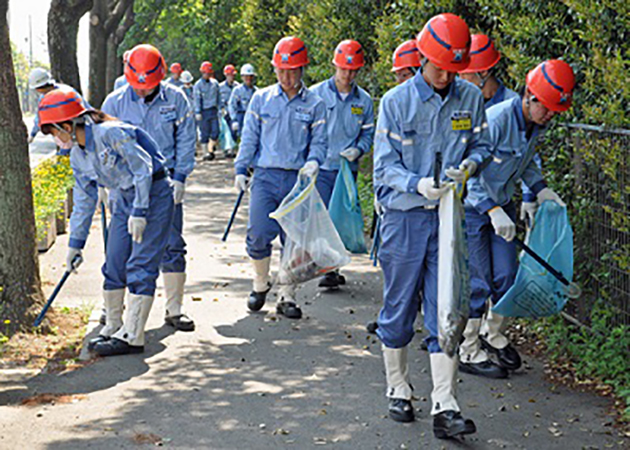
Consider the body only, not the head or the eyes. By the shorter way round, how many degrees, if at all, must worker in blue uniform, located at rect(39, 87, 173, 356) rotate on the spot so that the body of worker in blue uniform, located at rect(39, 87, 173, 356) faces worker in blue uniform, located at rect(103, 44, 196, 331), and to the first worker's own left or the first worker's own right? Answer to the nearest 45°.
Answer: approximately 180°

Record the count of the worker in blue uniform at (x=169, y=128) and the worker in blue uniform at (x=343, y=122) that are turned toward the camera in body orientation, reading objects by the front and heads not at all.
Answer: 2

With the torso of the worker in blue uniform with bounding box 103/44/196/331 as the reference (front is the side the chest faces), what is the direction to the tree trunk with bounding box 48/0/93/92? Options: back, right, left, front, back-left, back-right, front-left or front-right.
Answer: back

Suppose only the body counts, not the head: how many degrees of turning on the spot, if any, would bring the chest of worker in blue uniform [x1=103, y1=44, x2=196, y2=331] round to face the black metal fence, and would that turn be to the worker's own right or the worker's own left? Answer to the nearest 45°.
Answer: approximately 45° to the worker's own left

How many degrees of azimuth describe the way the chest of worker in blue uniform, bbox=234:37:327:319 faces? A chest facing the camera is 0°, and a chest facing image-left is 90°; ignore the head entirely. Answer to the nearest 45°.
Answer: approximately 0°

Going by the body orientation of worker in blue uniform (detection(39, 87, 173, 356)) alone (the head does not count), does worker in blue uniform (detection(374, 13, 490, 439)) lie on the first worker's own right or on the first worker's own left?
on the first worker's own left
